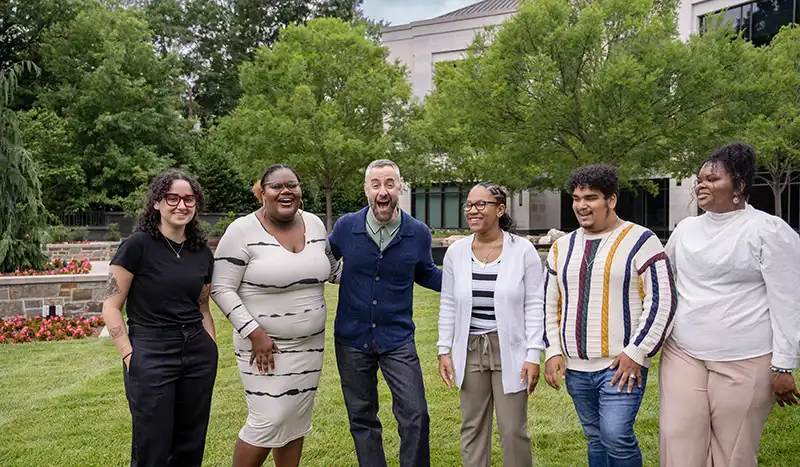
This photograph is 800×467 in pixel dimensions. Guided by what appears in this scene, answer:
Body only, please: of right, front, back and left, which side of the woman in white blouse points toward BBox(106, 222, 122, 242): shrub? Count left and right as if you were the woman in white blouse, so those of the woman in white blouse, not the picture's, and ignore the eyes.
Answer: right

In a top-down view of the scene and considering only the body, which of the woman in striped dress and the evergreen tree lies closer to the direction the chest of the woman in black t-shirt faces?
the woman in striped dress

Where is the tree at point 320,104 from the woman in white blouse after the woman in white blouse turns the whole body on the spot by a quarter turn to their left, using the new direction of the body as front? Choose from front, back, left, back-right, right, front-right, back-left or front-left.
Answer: back

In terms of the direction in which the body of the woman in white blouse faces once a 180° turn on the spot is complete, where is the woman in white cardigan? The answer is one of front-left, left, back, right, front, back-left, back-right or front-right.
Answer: back-left

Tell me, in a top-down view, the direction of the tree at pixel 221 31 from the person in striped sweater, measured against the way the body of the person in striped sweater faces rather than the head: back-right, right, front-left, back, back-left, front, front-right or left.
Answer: right

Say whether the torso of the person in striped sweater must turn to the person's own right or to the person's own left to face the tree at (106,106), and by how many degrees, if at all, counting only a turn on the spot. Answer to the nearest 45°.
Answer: approximately 90° to the person's own right

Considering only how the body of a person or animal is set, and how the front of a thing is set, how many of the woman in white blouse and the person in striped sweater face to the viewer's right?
0

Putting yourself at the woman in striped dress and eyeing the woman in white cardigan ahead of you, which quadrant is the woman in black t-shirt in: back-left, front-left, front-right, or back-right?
back-right

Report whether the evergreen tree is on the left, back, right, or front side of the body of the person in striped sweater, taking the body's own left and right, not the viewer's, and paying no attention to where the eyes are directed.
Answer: right

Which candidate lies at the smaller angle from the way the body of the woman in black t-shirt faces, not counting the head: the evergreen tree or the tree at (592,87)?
the tree

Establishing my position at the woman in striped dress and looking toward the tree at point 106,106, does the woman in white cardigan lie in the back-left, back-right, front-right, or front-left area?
back-right

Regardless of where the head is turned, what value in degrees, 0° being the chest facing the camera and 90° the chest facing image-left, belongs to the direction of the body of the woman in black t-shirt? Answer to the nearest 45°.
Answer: approximately 315°

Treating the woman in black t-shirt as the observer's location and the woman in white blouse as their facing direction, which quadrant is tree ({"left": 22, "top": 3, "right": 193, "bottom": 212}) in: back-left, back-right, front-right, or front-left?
back-left

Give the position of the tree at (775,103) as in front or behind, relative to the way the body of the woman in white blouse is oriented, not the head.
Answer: behind
